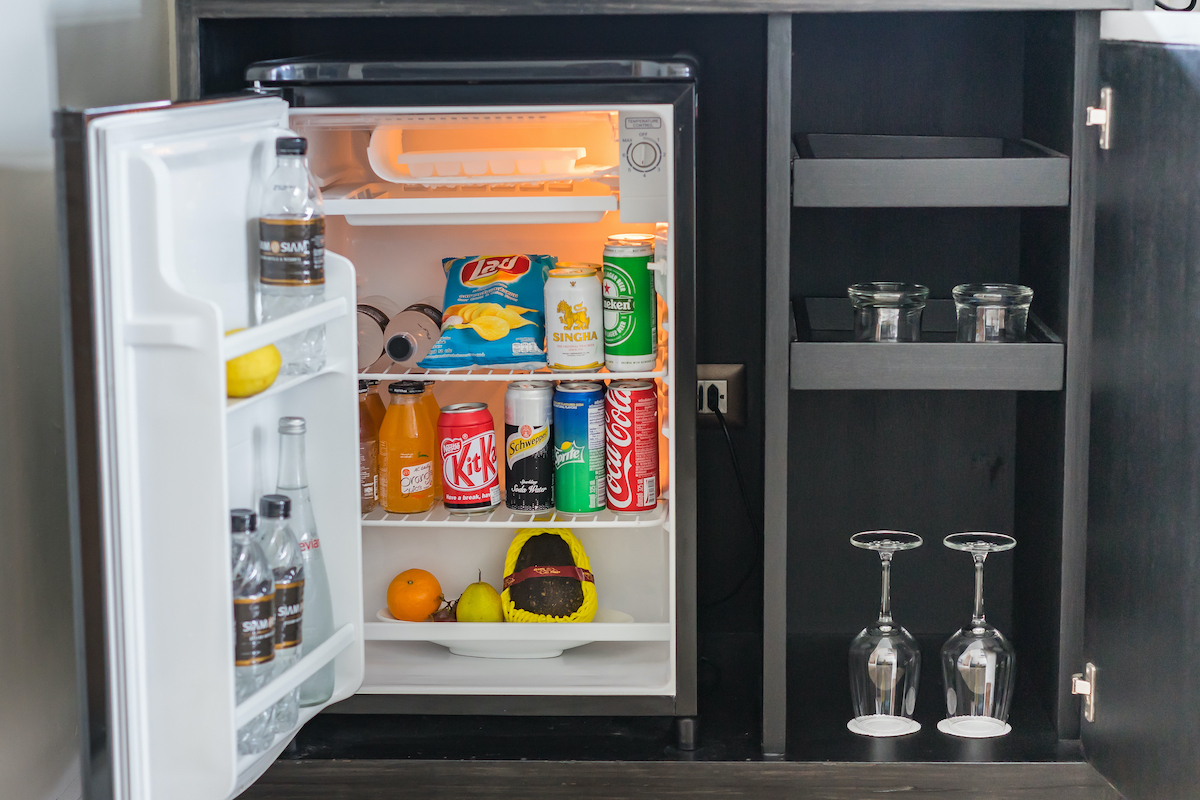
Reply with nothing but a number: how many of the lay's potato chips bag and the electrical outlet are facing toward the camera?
2

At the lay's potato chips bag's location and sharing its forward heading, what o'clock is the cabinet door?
The cabinet door is roughly at 10 o'clock from the lay's potato chips bag.

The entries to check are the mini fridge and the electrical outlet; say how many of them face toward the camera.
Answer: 2

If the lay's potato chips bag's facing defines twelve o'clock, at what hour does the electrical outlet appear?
The electrical outlet is roughly at 8 o'clock from the lay's potato chips bag.

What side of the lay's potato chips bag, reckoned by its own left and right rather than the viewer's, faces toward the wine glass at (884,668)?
left

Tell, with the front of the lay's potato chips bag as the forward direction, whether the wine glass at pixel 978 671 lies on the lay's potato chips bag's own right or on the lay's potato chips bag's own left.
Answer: on the lay's potato chips bag's own left

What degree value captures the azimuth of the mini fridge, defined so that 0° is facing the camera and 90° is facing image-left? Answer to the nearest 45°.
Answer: approximately 0°

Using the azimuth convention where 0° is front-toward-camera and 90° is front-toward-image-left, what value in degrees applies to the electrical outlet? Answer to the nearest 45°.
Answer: approximately 0°

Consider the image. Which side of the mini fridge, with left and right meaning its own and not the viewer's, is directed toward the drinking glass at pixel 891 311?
left

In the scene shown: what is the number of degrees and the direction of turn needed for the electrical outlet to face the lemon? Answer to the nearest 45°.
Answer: approximately 45° to its right
